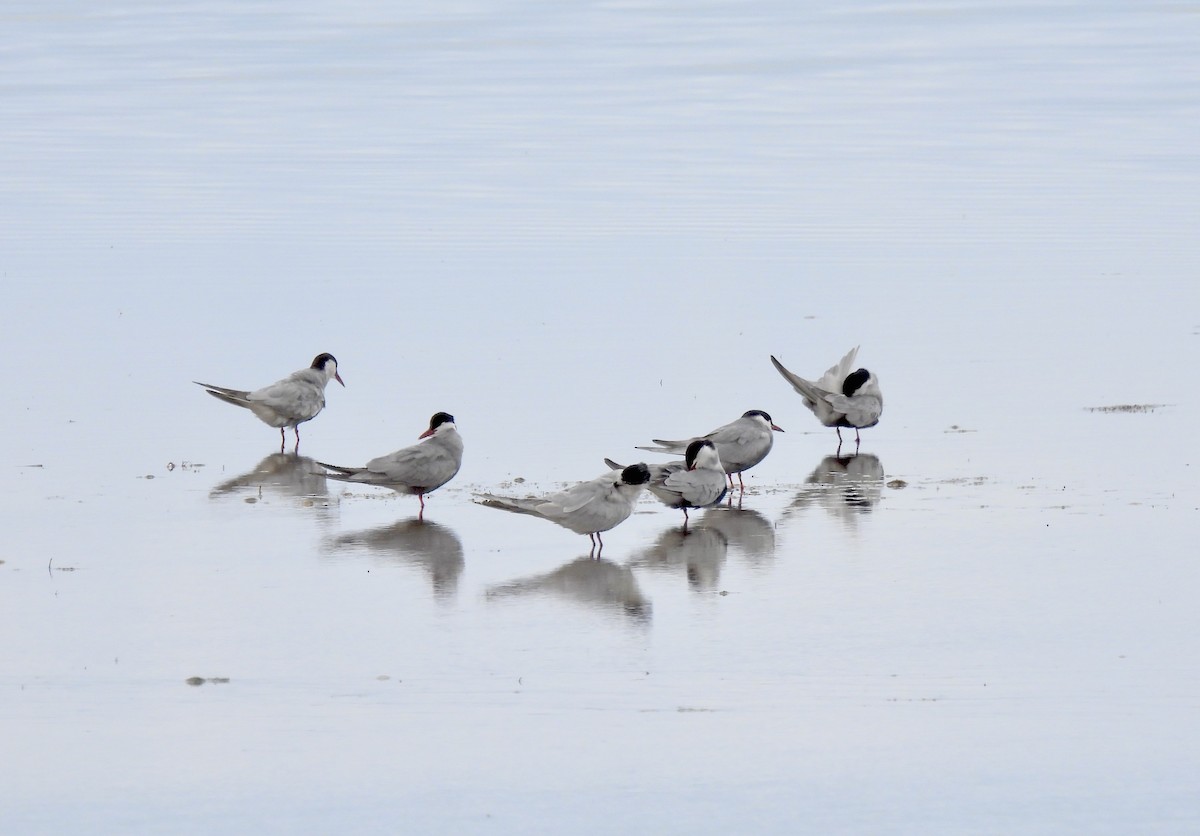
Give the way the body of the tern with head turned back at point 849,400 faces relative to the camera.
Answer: to the viewer's right

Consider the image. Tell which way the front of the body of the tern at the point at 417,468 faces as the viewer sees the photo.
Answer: to the viewer's right

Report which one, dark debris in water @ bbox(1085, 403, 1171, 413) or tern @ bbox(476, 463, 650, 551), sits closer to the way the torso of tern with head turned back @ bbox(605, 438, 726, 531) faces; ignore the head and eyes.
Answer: the dark debris in water

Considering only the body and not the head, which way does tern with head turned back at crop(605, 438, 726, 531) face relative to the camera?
to the viewer's right

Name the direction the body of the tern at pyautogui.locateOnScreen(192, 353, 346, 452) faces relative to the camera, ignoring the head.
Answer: to the viewer's right

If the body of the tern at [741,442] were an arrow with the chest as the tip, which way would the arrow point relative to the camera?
to the viewer's right

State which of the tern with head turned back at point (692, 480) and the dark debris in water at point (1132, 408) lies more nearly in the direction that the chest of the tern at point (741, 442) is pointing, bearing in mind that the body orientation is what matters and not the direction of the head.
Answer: the dark debris in water

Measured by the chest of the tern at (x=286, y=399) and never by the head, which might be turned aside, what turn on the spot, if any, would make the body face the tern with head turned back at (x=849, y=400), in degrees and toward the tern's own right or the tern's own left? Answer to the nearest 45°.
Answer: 0° — it already faces it

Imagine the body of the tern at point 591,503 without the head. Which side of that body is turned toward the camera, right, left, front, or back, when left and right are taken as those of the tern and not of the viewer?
right

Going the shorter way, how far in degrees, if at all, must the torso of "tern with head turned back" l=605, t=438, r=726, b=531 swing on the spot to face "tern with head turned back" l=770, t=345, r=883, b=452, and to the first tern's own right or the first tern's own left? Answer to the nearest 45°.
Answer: approximately 45° to the first tern's own left
